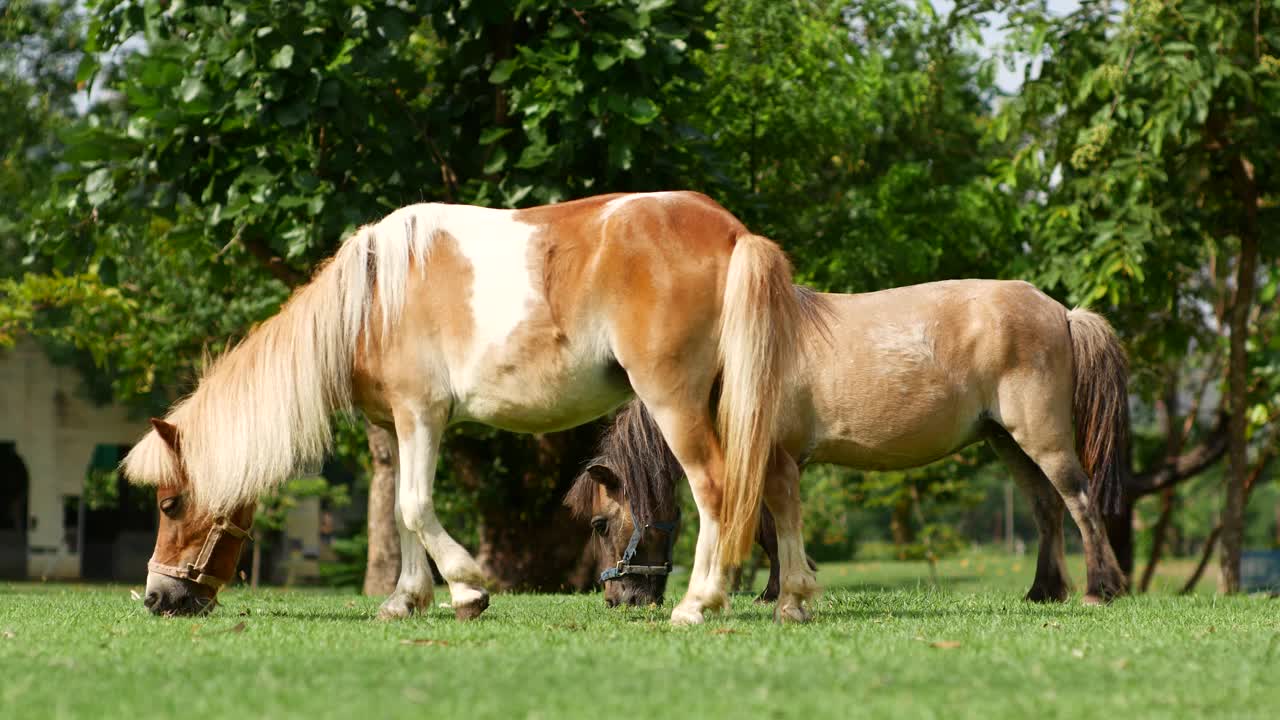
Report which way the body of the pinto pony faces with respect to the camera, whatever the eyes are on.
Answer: to the viewer's left

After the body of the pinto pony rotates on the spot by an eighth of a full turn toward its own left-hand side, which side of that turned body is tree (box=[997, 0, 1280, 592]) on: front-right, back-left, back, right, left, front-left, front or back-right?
back

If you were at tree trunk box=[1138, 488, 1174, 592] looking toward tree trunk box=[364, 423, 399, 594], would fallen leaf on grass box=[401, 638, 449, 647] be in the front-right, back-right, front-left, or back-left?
front-left

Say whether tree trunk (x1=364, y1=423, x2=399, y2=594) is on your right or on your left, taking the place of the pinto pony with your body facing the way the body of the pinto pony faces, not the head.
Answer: on your right

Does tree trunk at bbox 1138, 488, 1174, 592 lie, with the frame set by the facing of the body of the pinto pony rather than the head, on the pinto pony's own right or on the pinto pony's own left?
on the pinto pony's own right

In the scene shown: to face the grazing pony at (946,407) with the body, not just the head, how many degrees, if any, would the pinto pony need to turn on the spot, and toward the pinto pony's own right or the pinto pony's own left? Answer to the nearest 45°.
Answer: approximately 135° to the pinto pony's own right

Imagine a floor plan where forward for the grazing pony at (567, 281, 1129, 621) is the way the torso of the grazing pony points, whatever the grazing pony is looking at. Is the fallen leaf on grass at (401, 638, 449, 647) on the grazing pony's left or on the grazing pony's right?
on the grazing pony's left

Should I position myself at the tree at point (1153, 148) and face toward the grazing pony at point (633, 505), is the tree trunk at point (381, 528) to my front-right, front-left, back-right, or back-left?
front-right

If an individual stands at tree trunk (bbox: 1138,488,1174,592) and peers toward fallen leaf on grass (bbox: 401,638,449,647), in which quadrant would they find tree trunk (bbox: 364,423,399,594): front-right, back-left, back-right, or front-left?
front-right

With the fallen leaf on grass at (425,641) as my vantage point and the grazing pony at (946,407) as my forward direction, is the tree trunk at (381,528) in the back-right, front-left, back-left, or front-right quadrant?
front-left

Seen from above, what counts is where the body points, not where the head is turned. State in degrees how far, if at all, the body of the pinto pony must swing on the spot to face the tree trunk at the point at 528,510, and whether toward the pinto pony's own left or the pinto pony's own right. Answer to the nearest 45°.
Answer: approximately 90° to the pinto pony's own right

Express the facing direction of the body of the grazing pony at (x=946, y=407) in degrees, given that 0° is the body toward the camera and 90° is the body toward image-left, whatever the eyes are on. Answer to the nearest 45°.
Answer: approximately 90°

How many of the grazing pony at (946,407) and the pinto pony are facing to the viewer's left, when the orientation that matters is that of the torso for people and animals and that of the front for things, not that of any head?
2

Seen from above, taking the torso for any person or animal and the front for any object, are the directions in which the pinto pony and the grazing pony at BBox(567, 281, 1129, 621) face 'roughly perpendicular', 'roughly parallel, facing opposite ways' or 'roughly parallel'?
roughly parallel
